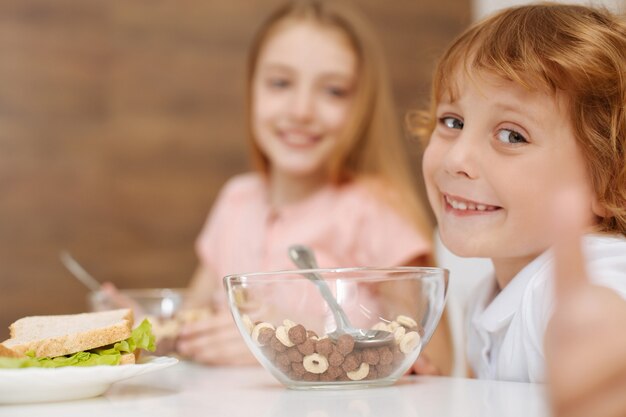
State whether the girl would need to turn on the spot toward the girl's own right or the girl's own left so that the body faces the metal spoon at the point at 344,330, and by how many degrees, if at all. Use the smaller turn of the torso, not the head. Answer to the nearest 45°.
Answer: approximately 45° to the girl's own left

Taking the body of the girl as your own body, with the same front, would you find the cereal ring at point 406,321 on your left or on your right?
on your left

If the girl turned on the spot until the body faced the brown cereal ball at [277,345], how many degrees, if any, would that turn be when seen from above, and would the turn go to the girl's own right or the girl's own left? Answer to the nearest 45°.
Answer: approximately 45° to the girl's own left

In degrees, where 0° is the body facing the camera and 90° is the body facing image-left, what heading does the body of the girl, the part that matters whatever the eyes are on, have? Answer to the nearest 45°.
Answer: approximately 45°
